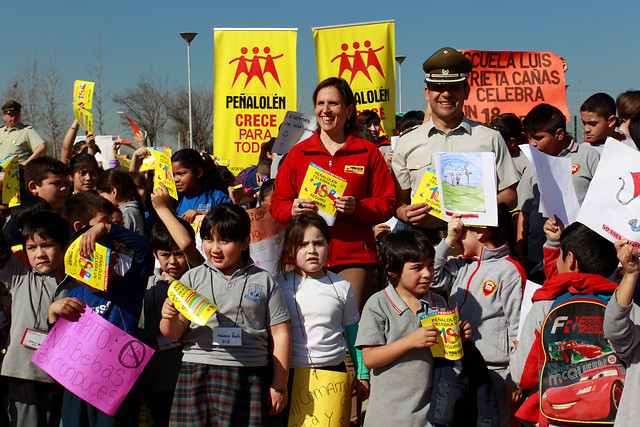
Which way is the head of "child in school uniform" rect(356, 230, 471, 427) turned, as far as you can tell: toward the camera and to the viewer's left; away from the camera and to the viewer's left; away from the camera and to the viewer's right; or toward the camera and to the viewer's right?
toward the camera and to the viewer's right

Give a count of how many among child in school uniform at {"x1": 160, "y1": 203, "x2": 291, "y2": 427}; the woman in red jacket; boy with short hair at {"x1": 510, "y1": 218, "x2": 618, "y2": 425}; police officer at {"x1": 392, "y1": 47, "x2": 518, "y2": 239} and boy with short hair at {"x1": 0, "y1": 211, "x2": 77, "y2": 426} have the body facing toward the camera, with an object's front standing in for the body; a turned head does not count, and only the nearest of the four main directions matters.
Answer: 4

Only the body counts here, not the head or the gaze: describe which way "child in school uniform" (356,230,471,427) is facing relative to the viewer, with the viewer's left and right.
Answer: facing the viewer and to the right of the viewer

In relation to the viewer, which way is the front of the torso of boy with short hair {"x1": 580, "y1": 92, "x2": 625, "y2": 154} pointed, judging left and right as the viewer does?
facing the viewer and to the left of the viewer

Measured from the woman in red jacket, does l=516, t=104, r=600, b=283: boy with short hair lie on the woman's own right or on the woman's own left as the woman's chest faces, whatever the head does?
on the woman's own left

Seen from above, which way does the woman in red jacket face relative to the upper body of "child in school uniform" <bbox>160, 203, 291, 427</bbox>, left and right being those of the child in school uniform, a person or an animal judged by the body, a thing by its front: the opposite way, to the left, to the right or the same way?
the same way

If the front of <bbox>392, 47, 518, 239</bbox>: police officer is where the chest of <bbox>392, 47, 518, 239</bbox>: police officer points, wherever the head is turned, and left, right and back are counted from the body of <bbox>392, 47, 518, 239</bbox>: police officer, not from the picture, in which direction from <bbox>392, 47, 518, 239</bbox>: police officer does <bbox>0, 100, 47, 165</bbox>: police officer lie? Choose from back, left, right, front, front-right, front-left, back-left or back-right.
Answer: back-right

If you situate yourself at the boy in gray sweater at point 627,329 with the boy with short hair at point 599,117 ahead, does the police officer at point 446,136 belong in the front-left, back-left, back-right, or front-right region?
front-left

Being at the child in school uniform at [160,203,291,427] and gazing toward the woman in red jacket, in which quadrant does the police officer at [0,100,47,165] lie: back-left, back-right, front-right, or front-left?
front-left

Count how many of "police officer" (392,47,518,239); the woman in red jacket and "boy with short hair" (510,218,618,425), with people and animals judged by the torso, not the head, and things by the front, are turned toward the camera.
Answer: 2

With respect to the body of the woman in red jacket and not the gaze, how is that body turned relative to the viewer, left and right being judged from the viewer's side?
facing the viewer

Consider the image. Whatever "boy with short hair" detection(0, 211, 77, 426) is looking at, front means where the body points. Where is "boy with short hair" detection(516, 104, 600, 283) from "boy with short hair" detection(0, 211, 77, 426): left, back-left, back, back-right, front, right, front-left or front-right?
left

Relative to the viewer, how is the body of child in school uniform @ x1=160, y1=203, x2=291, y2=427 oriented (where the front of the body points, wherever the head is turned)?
toward the camera

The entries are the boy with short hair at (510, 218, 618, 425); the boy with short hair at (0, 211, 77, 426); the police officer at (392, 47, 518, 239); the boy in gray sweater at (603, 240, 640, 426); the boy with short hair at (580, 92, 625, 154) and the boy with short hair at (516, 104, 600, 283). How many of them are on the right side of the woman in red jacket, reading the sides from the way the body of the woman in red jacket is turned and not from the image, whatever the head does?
1

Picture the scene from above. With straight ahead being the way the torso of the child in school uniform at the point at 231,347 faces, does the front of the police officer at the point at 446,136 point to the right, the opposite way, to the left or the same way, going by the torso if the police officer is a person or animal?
the same way

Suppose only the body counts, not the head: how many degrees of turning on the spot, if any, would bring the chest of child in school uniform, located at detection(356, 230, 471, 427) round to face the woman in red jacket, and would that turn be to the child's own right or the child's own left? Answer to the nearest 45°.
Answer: approximately 180°

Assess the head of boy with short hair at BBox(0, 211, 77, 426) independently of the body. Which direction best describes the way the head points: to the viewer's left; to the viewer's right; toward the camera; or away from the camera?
toward the camera

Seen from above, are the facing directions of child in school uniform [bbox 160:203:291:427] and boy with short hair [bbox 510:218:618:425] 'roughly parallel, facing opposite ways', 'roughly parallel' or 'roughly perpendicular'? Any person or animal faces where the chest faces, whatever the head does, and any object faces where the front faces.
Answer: roughly parallel, facing opposite ways

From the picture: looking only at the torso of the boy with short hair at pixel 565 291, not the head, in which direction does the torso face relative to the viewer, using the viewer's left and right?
facing away from the viewer and to the left of the viewer

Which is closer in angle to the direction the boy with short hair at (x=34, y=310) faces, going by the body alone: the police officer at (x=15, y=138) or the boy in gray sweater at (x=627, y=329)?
the boy in gray sweater
